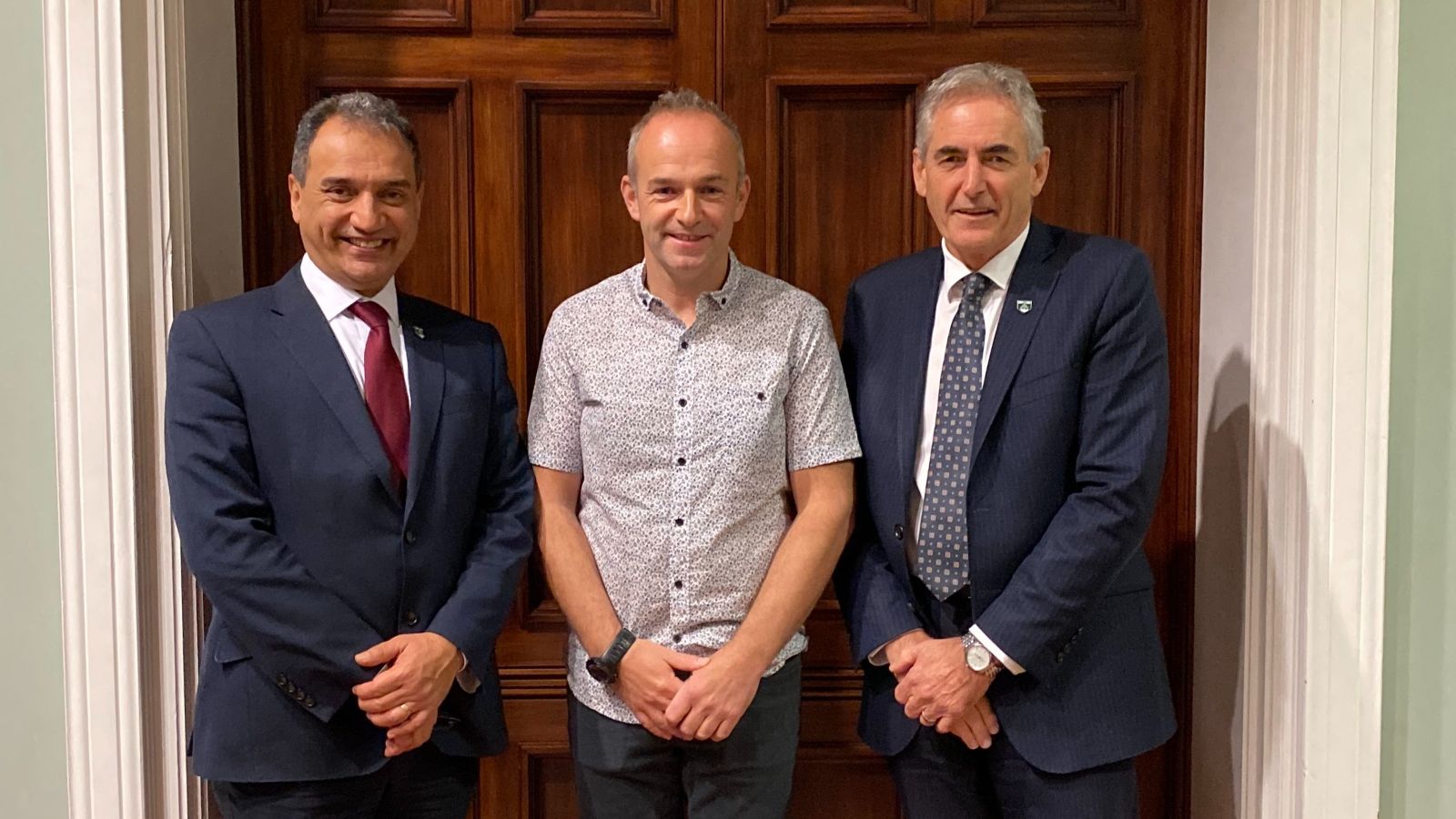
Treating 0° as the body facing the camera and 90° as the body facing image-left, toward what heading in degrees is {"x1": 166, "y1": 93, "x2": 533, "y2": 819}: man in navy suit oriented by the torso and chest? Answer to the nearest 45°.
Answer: approximately 315°

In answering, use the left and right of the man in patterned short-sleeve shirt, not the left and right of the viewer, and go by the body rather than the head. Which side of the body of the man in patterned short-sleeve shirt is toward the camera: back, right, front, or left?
front

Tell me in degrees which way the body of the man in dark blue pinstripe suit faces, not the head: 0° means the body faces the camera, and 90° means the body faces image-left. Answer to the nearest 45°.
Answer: approximately 45°
